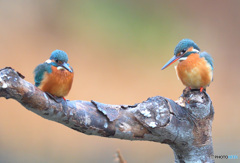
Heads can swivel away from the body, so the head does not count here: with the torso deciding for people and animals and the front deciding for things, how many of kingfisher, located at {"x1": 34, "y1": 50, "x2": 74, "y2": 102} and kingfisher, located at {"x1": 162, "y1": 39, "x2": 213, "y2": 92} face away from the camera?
0

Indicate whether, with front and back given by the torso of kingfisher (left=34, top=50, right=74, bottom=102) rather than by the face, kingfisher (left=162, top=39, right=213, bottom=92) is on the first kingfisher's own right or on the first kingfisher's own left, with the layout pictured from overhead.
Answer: on the first kingfisher's own left

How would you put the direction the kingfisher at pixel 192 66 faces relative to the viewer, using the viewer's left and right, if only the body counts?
facing the viewer and to the left of the viewer

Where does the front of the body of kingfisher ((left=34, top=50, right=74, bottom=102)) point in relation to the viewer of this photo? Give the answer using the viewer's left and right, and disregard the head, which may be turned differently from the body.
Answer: facing the viewer and to the right of the viewer
